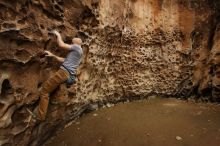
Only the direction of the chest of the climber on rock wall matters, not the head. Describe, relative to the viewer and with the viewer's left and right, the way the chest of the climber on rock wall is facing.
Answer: facing to the left of the viewer
